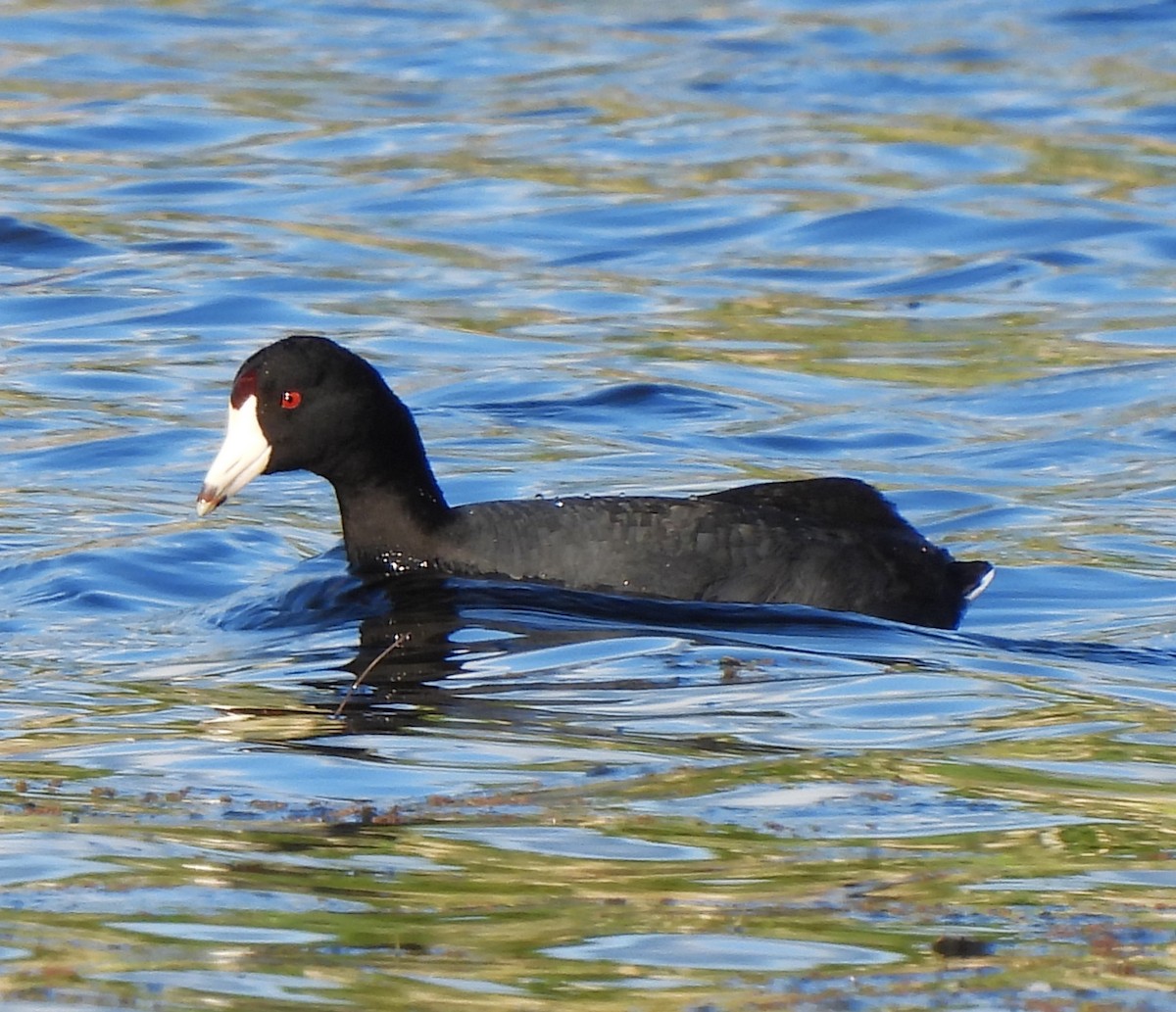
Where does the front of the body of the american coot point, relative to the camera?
to the viewer's left
